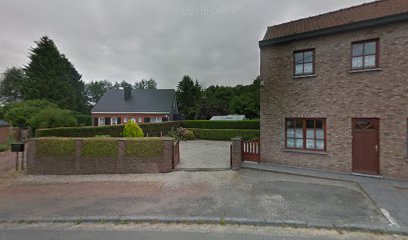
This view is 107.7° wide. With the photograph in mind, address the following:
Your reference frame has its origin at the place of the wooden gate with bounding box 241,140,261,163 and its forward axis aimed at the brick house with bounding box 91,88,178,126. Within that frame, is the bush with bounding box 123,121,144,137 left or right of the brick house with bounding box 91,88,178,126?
left

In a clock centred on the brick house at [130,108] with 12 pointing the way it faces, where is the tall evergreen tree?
The tall evergreen tree is roughly at 4 o'clock from the brick house.

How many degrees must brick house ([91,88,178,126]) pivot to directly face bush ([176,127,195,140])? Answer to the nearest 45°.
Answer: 0° — it already faces it

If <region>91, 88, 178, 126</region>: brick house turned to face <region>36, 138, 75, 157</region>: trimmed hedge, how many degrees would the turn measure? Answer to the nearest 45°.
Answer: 0° — it already faces it

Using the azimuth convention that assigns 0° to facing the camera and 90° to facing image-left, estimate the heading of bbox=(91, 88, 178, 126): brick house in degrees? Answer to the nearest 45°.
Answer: approximately 0°

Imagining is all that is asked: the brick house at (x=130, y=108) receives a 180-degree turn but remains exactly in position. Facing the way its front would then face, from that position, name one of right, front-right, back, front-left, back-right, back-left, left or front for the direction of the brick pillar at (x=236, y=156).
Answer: back

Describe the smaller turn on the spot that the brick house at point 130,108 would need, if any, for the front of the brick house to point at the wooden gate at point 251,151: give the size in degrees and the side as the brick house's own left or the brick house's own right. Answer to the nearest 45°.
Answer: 0° — it already faces it

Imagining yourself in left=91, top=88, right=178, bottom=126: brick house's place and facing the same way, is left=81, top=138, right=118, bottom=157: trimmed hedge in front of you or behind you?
in front

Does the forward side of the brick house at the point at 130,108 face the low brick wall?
yes

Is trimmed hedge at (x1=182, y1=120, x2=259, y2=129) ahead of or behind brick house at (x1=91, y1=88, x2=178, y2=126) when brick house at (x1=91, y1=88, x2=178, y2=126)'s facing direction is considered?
ahead

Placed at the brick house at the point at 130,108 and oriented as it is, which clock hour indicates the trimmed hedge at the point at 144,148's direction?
The trimmed hedge is roughly at 12 o'clock from the brick house.

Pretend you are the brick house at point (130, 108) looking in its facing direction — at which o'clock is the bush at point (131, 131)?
The bush is roughly at 12 o'clock from the brick house.
